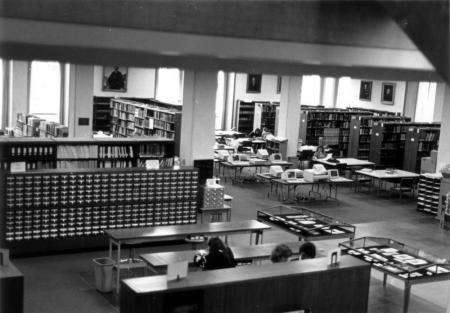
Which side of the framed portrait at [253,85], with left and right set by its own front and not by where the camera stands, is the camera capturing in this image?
front

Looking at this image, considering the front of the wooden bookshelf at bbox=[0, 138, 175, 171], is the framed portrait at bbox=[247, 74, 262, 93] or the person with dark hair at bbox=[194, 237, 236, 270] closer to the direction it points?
the person with dark hair

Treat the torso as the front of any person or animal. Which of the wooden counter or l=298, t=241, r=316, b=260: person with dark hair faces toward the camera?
the wooden counter

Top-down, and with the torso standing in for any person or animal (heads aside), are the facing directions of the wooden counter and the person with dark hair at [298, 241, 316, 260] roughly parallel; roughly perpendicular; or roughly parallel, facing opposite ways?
roughly parallel, facing opposite ways

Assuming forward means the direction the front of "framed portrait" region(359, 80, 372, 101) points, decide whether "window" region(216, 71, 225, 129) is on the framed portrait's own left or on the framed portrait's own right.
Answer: on the framed portrait's own right

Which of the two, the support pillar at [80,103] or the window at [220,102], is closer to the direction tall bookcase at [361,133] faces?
the support pillar

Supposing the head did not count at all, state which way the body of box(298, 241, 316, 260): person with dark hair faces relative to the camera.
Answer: away from the camera

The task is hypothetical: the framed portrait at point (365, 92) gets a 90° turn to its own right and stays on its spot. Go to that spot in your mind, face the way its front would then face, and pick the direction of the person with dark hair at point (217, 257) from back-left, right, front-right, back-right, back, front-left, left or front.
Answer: left

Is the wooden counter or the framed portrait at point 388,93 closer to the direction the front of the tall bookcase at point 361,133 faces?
the wooden counter

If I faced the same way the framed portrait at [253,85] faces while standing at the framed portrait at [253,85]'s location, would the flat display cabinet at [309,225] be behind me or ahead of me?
ahead

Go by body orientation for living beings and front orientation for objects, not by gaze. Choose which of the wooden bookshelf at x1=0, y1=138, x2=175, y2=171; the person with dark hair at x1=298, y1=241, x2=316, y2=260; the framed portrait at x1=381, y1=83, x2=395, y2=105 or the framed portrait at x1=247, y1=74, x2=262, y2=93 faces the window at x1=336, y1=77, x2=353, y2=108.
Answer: the person with dark hair

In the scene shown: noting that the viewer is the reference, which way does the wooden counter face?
facing the viewer

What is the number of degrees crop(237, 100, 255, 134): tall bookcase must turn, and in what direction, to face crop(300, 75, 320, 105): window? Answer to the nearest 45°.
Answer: approximately 135° to its left

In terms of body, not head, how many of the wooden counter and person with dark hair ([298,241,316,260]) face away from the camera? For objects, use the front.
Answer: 1

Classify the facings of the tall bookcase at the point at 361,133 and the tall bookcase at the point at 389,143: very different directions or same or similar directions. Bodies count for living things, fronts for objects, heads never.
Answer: same or similar directions

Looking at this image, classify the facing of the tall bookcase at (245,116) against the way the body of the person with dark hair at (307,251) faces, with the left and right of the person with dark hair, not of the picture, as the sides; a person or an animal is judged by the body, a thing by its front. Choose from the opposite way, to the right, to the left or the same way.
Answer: the opposite way

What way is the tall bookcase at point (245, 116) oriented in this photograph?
toward the camera

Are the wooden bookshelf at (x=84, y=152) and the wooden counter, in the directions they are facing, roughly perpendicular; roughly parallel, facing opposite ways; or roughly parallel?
roughly parallel

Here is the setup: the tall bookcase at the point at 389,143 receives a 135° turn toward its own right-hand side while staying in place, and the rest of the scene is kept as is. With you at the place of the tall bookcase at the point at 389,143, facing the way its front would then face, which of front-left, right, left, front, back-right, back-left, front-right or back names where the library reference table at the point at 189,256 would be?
left

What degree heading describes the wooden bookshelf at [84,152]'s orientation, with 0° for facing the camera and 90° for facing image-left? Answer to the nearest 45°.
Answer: approximately 0°

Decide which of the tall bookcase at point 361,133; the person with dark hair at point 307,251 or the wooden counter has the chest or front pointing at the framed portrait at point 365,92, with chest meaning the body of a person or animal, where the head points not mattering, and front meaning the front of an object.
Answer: the person with dark hair
